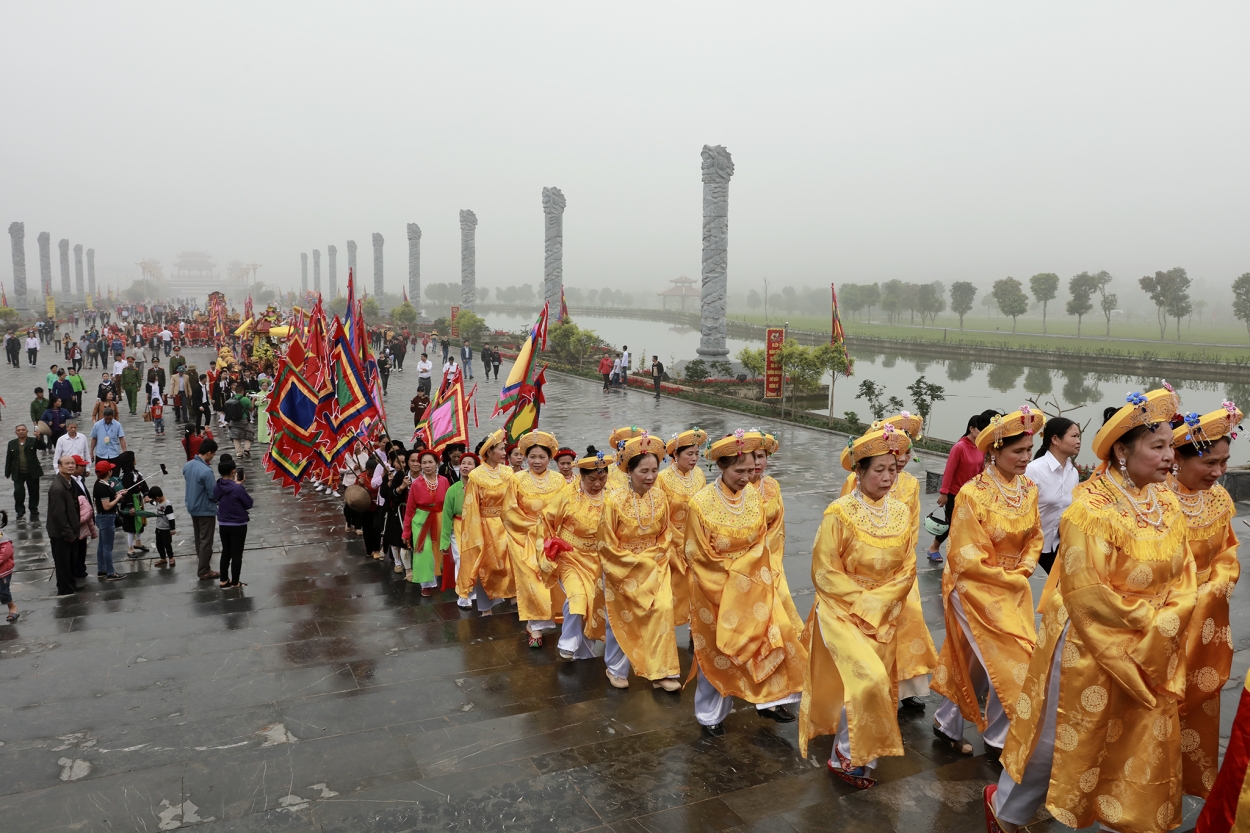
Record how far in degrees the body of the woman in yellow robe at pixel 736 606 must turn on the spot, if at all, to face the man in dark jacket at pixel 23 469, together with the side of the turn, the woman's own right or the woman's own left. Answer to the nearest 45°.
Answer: approximately 180°

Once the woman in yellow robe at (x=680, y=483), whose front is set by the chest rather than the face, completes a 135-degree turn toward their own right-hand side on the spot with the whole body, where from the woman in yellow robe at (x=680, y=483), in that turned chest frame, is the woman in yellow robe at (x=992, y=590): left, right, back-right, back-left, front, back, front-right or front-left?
back-left

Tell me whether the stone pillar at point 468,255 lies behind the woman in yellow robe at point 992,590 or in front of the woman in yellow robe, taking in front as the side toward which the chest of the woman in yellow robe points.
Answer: behind

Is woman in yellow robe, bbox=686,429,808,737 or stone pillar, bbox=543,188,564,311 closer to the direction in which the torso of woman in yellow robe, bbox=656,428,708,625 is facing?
the woman in yellow robe

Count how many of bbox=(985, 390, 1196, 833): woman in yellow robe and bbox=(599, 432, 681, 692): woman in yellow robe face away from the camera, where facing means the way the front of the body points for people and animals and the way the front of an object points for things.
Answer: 0

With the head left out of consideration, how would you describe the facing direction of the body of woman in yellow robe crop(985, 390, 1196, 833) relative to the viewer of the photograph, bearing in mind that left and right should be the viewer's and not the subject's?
facing the viewer and to the right of the viewer

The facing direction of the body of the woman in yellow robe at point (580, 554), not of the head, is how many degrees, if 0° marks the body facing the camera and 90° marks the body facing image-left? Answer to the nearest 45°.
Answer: approximately 315°

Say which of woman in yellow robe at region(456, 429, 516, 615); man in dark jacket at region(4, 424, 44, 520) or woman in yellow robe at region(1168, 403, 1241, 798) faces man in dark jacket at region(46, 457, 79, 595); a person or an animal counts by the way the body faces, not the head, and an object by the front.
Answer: man in dark jacket at region(4, 424, 44, 520)
